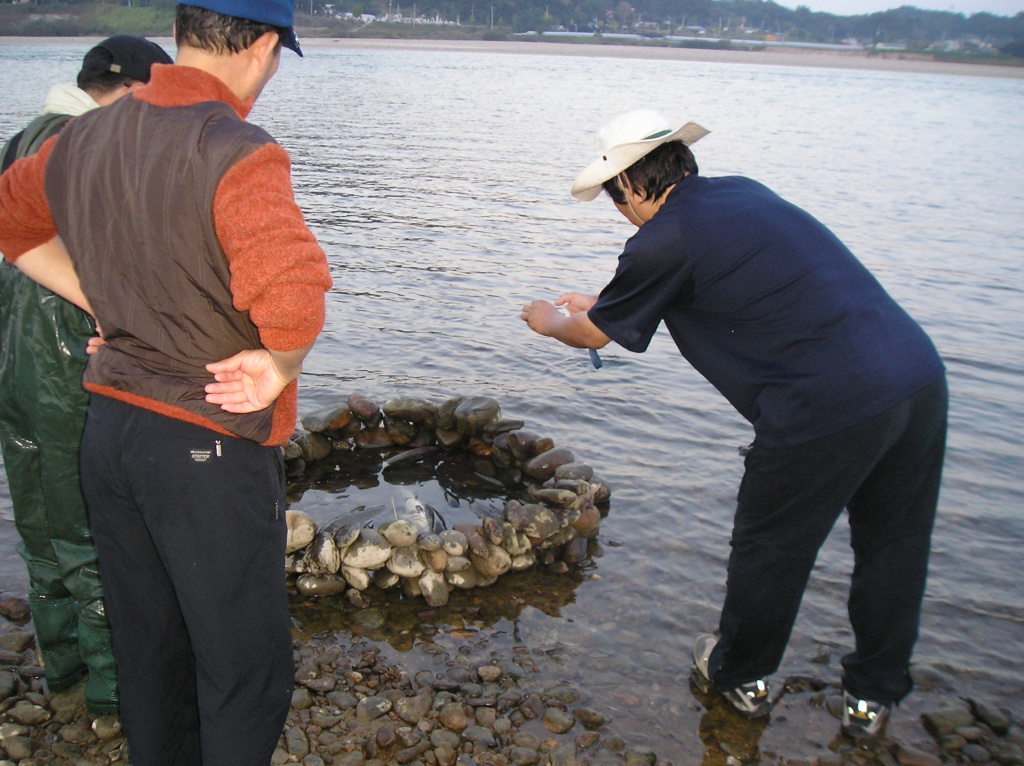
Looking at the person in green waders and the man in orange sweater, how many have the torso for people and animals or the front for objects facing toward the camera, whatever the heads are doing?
0

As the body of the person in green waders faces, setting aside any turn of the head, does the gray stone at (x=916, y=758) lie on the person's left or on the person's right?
on the person's right

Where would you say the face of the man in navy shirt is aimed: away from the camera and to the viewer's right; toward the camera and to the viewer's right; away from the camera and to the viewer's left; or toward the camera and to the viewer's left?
away from the camera and to the viewer's left

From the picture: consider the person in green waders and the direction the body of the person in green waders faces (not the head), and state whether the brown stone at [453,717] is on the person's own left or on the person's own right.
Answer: on the person's own right

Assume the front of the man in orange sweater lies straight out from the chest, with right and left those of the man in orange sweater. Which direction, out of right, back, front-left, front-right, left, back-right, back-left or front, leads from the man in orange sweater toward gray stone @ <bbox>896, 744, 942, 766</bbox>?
front-right

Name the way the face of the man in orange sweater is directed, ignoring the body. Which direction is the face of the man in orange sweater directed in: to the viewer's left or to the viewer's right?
to the viewer's right

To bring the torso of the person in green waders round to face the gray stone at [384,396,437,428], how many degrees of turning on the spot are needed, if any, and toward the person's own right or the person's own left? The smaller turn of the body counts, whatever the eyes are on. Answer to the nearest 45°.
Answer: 0° — they already face it

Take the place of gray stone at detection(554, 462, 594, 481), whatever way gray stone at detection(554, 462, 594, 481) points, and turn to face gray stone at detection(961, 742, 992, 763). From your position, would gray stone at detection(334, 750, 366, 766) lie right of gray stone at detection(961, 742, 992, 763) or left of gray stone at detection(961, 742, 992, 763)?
right

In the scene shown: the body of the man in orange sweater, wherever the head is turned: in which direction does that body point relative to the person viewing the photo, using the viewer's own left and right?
facing away from the viewer and to the right of the viewer

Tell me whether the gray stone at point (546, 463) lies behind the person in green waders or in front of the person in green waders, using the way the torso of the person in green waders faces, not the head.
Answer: in front

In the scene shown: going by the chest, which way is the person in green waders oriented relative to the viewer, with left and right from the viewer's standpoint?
facing away from the viewer and to the right of the viewer
